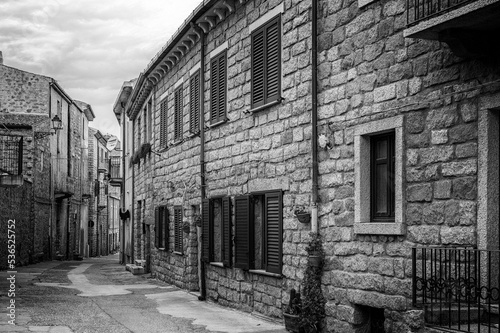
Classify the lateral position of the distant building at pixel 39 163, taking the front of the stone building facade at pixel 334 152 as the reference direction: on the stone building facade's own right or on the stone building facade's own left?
on the stone building facade's own right

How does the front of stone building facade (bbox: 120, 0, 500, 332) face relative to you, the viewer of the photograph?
facing the viewer and to the left of the viewer
